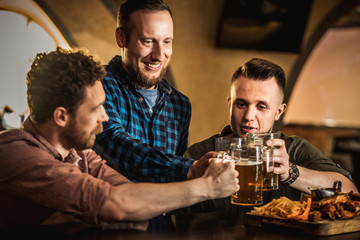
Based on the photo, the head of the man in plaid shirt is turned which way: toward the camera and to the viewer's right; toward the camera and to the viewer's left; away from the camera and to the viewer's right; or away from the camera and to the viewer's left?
toward the camera and to the viewer's right

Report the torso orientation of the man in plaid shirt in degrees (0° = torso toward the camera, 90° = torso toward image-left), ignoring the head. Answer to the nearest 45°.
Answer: approximately 315°
